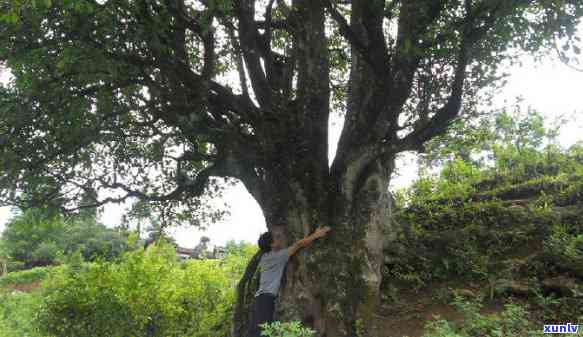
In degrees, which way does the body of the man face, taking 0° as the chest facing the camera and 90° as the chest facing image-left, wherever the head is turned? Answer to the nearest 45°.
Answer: approximately 270°

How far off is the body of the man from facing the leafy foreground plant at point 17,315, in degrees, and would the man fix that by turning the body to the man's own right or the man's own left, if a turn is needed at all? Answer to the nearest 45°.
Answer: approximately 135° to the man's own left

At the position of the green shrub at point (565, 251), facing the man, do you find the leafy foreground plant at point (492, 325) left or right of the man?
left

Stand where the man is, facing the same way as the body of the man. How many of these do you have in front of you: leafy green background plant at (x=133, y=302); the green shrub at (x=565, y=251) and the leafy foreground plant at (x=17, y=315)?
1

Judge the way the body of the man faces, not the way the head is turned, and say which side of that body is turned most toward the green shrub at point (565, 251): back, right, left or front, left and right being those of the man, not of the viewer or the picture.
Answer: front

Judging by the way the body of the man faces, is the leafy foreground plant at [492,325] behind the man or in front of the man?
in front

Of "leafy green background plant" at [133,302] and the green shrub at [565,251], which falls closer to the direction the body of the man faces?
the green shrub

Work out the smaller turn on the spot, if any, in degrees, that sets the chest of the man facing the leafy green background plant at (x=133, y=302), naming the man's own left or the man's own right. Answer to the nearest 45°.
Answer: approximately 135° to the man's own left
